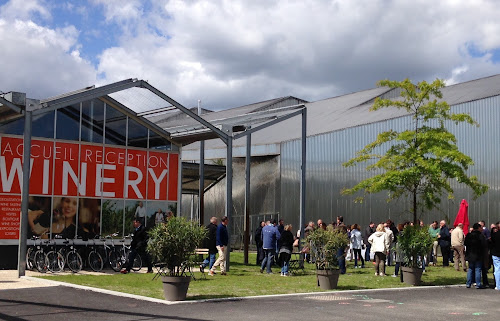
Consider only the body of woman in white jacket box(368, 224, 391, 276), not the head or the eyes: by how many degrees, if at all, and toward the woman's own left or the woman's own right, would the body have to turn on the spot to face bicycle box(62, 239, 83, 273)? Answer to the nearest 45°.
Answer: approximately 90° to the woman's own left

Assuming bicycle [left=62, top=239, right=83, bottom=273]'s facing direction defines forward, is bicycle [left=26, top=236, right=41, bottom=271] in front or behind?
behind

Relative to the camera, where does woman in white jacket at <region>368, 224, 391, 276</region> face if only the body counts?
away from the camera
